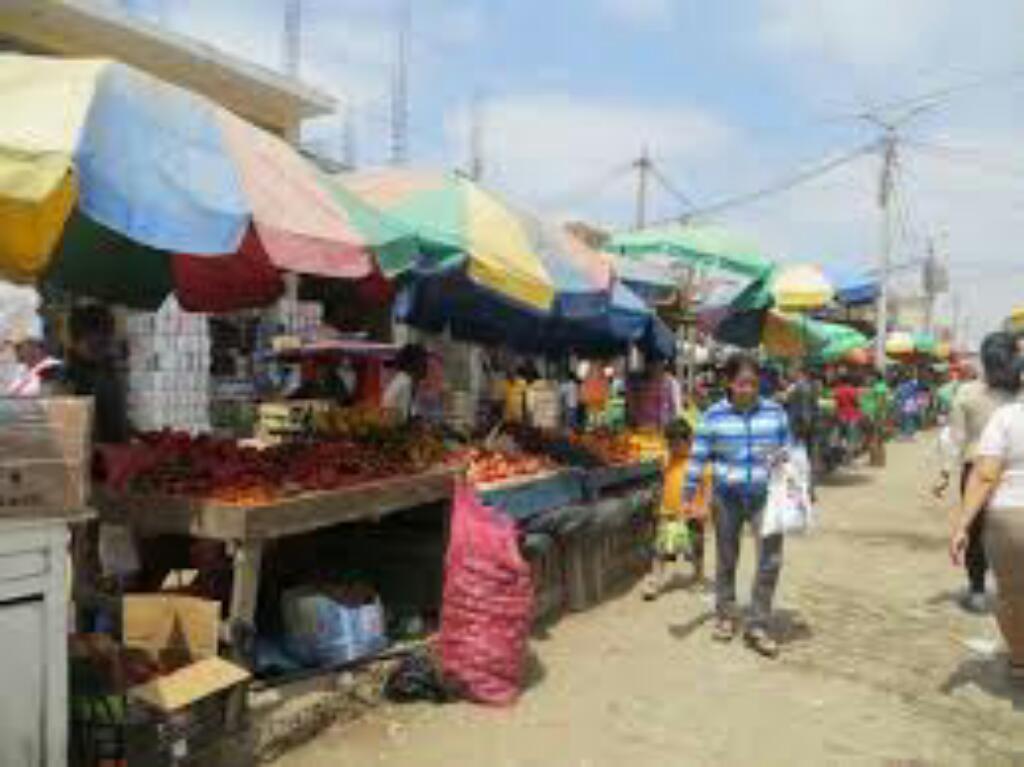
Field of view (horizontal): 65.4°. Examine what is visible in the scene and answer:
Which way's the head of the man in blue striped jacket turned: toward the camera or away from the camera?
toward the camera

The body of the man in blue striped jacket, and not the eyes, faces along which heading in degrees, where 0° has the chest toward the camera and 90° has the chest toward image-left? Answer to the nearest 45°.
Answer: approximately 0°

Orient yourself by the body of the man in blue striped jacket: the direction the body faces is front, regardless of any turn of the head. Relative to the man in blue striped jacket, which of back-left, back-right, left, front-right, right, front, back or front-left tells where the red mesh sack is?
front-right

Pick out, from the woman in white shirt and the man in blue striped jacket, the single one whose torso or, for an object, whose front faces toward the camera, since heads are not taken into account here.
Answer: the man in blue striped jacket

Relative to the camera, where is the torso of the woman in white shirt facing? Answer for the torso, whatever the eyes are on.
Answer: away from the camera

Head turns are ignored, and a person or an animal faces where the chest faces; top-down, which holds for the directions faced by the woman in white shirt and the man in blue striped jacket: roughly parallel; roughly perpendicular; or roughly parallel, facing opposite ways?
roughly parallel, facing opposite ways
